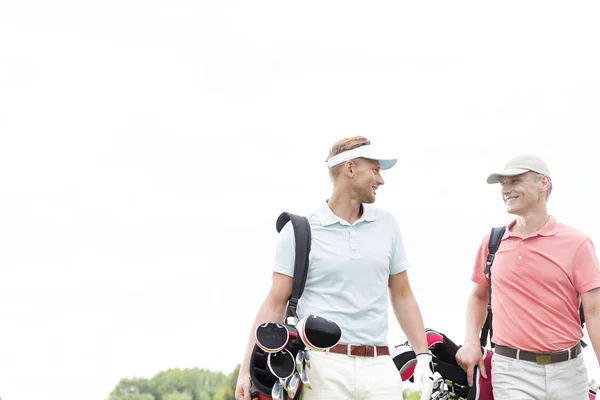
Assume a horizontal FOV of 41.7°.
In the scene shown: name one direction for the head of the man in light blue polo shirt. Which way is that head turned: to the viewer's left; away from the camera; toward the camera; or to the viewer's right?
to the viewer's right

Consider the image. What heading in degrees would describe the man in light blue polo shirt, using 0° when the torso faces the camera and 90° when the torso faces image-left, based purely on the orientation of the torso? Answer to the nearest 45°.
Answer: approximately 0°

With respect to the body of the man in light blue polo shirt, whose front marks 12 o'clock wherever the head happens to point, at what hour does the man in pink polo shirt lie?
The man in pink polo shirt is roughly at 8 o'clock from the man in light blue polo shirt.

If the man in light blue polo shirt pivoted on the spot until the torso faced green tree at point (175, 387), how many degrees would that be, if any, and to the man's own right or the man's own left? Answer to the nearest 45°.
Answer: approximately 180°

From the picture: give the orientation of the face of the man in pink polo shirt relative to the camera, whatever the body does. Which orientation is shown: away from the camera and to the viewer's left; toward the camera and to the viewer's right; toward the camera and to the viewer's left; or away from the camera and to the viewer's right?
toward the camera and to the viewer's left

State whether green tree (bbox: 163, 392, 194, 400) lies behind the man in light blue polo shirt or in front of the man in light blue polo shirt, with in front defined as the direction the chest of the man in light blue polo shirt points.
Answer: behind
